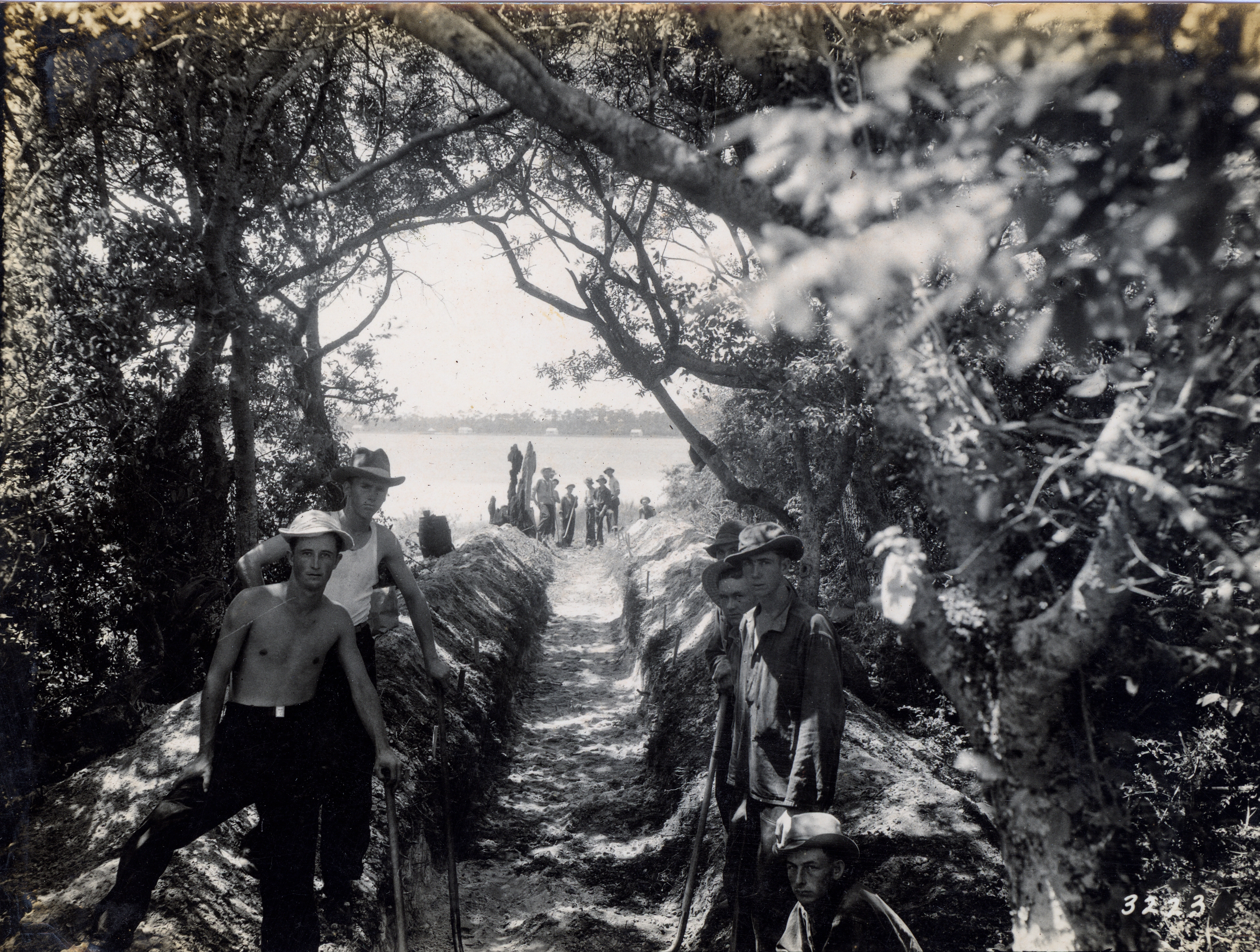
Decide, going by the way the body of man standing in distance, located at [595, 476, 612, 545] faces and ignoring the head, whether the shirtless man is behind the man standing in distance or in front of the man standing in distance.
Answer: in front

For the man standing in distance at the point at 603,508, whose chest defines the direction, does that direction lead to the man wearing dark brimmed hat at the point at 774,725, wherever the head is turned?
yes

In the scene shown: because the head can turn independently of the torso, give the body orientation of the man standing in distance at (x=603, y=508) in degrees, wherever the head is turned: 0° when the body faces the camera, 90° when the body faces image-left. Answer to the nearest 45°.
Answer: approximately 0°

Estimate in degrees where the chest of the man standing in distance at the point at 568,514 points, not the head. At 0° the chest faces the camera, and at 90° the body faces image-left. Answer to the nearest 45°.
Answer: approximately 0°

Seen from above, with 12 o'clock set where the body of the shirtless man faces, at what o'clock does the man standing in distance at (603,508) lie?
The man standing in distance is roughly at 7 o'clock from the shirtless man.

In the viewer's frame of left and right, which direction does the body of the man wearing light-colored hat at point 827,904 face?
facing the viewer and to the left of the viewer

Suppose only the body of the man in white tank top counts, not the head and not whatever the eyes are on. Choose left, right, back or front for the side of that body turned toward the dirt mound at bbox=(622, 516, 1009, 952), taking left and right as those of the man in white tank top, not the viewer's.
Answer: left

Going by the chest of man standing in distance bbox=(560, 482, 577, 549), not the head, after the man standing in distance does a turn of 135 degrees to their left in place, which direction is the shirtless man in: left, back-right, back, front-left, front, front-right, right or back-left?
back-right

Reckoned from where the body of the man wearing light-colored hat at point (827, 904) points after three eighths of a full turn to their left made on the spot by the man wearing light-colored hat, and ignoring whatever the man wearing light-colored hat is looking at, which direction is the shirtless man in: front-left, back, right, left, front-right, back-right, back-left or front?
back

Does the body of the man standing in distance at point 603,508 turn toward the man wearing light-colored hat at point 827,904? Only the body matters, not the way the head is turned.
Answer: yes
